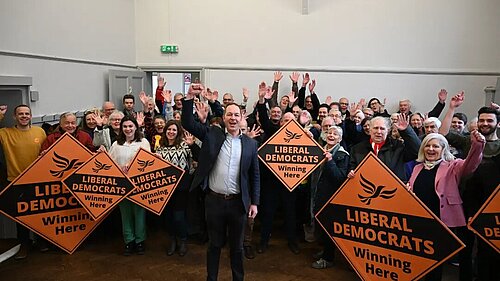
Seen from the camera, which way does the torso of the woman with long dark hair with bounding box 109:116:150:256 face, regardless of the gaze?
toward the camera

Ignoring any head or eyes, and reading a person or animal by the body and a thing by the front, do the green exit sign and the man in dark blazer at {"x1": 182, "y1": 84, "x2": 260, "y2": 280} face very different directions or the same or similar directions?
same or similar directions

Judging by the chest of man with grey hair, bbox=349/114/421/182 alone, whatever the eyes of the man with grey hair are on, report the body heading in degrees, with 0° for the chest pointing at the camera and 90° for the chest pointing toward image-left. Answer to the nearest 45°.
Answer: approximately 0°

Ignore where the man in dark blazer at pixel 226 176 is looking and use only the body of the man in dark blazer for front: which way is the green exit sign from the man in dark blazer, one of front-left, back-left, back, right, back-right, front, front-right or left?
back

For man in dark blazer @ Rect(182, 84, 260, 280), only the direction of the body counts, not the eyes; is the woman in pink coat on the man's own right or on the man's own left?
on the man's own left

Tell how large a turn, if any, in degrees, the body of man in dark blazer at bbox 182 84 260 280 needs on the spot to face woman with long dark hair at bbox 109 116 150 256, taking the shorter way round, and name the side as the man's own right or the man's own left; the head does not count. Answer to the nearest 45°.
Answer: approximately 135° to the man's own right

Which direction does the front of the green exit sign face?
toward the camera

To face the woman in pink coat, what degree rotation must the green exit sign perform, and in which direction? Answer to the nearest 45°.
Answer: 0° — it already faces them

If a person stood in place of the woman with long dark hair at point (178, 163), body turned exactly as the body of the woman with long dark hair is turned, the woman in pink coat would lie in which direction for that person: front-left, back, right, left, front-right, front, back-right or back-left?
front-left

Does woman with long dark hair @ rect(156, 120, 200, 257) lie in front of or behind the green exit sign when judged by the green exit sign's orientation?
in front
